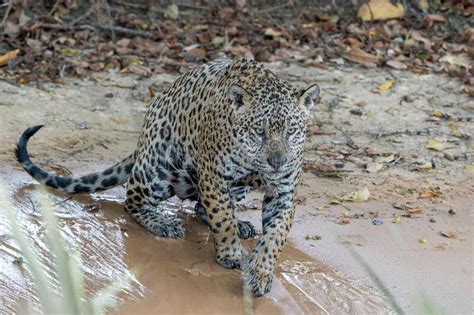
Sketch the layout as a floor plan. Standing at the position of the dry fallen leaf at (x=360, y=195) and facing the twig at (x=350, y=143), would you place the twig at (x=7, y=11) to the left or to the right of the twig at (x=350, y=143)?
left

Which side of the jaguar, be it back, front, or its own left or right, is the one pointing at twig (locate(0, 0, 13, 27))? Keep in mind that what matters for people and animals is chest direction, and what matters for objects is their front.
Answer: back

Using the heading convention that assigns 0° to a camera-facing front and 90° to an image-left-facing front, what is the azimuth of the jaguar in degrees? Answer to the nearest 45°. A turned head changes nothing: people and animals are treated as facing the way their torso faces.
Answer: approximately 315°

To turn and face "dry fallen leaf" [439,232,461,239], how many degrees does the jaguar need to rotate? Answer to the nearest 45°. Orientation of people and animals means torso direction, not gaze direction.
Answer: approximately 45° to its left

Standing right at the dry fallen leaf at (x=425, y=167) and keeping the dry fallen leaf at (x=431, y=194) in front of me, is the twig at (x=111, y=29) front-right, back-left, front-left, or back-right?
back-right

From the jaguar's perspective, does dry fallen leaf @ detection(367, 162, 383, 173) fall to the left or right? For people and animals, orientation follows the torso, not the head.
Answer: on its left

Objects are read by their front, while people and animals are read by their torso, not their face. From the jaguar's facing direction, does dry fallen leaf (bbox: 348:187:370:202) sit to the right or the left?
on its left

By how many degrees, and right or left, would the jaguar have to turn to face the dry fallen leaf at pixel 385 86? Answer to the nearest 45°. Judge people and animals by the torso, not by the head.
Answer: approximately 90° to its left
